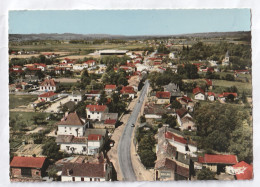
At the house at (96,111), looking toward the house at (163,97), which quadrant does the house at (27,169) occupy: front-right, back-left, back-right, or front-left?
back-right

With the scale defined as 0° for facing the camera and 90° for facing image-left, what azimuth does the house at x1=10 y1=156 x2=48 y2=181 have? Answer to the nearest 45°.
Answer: approximately 0°

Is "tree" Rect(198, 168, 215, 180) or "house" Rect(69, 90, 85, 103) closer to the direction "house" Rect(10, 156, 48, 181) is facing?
the tree

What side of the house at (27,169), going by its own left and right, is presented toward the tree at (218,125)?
left

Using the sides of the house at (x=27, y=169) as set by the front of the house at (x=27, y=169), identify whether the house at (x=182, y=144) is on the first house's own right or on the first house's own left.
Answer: on the first house's own left

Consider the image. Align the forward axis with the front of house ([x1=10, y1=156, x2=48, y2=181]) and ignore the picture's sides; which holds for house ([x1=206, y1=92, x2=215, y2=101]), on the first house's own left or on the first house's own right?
on the first house's own left
